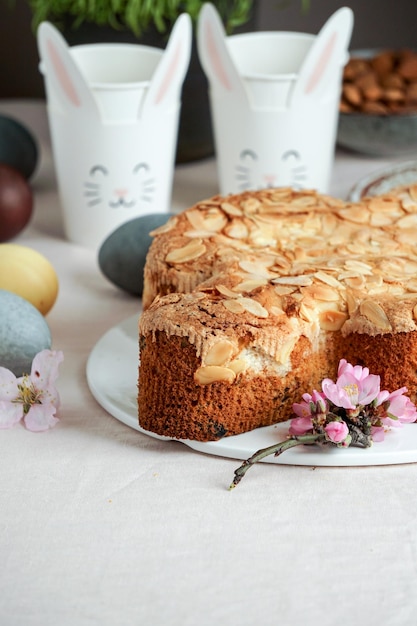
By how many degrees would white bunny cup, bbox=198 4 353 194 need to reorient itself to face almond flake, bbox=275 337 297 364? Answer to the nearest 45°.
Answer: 0° — it already faces it

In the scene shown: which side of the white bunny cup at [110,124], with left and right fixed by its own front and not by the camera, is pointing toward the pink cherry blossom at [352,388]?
front

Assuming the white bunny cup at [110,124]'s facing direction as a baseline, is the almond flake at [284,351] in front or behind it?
in front

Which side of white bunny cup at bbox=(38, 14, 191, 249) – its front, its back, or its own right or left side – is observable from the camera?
front

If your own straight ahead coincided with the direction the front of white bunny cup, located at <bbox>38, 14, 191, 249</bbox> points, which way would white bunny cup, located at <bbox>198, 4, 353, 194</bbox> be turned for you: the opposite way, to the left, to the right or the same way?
the same way

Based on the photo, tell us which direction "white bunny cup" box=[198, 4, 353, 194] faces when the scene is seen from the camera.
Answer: facing the viewer

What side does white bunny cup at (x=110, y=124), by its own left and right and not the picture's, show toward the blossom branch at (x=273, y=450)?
front

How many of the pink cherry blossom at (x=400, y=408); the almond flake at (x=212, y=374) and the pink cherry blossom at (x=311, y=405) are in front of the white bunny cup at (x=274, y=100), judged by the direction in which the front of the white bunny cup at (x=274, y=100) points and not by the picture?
3

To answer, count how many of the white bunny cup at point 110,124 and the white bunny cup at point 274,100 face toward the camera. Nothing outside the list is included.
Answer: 2
